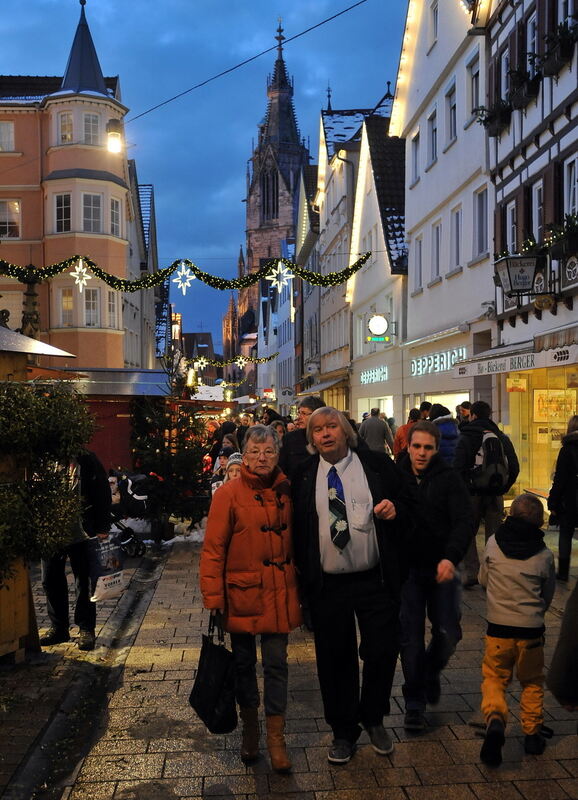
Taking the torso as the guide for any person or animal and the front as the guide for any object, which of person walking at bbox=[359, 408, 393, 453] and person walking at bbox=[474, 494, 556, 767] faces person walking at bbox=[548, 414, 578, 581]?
person walking at bbox=[474, 494, 556, 767]

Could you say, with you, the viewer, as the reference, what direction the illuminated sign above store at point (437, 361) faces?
facing the viewer and to the left of the viewer

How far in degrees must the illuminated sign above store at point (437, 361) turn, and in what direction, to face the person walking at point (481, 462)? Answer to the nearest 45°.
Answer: approximately 45° to its left

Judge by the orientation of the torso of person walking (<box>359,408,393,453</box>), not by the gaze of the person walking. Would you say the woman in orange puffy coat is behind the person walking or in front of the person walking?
behind

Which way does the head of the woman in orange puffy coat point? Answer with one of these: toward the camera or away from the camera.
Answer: toward the camera

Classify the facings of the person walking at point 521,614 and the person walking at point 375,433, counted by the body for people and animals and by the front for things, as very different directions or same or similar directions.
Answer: same or similar directions

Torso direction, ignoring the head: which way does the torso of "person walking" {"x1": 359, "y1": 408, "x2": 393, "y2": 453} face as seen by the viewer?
away from the camera

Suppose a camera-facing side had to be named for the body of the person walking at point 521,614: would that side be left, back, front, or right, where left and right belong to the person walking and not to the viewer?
back

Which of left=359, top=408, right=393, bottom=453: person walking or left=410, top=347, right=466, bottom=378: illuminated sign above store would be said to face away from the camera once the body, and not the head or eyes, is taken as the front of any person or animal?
the person walking

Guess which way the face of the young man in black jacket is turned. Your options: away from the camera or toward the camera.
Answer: toward the camera
